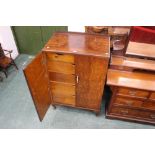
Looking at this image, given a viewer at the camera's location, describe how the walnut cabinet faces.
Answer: facing the viewer

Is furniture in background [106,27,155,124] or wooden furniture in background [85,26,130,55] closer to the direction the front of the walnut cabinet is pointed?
the furniture in background

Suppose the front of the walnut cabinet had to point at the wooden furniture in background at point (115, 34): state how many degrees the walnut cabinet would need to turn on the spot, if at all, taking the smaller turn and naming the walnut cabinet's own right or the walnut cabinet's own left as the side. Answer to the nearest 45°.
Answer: approximately 135° to the walnut cabinet's own left

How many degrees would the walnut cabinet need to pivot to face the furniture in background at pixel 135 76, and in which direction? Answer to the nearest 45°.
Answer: approximately 90° to its left

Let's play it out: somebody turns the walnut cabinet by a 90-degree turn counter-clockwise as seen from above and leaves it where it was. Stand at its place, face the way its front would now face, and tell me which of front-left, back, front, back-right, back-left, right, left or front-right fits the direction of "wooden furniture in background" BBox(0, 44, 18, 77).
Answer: back-left
